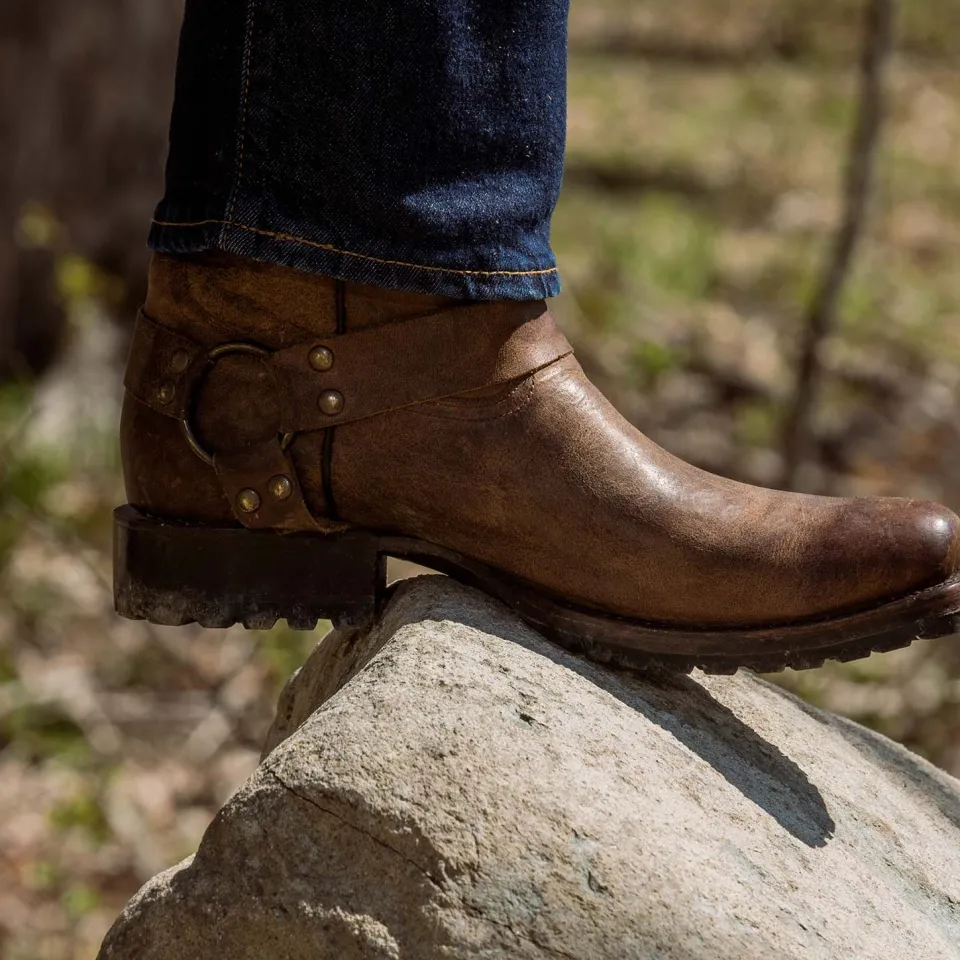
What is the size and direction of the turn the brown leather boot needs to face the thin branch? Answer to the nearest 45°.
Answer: approximately 90° to its left

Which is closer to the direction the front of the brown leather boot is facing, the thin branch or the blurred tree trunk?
the thin branch

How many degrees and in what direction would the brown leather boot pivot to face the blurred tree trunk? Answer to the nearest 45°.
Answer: approximately 135° to its left

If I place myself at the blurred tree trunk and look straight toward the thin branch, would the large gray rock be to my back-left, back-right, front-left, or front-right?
front-right

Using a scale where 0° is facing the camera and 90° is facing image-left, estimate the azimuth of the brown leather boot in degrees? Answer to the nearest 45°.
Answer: approximately 270°
